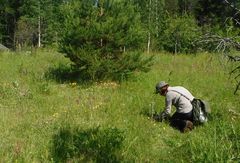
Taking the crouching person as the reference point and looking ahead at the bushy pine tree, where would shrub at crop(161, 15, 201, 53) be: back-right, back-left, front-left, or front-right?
front-right

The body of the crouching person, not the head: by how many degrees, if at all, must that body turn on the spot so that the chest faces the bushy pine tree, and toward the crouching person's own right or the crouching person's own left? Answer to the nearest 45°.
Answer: approximately 45° to the crouching person's own right

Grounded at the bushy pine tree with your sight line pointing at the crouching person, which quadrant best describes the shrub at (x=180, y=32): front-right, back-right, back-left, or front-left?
back-left

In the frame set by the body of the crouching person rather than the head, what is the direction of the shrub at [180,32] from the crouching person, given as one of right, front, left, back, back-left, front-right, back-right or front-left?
right

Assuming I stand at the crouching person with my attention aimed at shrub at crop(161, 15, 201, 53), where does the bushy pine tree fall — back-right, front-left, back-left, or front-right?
front-left

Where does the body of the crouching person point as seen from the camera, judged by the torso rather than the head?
to the viewer's left
